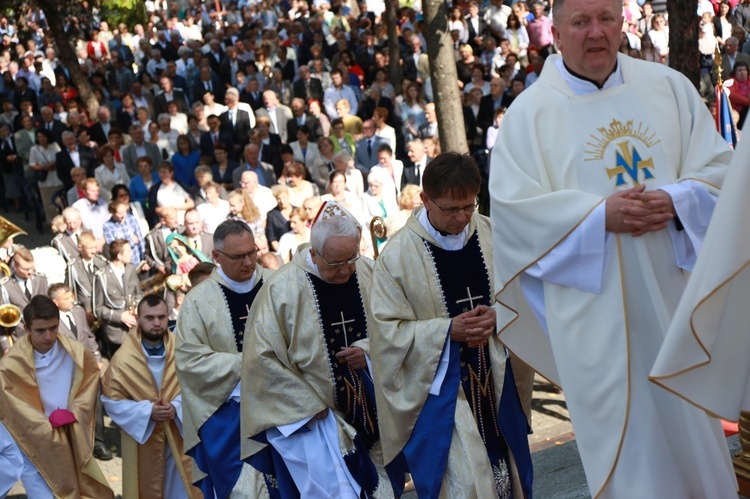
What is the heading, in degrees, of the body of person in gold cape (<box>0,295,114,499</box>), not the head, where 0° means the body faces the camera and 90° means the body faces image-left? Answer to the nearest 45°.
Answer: approximately 315°

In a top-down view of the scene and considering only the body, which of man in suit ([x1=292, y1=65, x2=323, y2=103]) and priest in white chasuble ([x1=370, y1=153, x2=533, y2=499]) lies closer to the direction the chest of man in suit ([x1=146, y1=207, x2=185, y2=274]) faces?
the priest in white chasuble

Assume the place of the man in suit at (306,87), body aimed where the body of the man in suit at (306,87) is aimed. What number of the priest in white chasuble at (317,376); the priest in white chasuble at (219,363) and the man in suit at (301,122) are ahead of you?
3

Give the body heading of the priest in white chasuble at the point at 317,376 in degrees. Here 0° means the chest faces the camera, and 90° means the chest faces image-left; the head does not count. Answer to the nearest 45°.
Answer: approximately 315°
